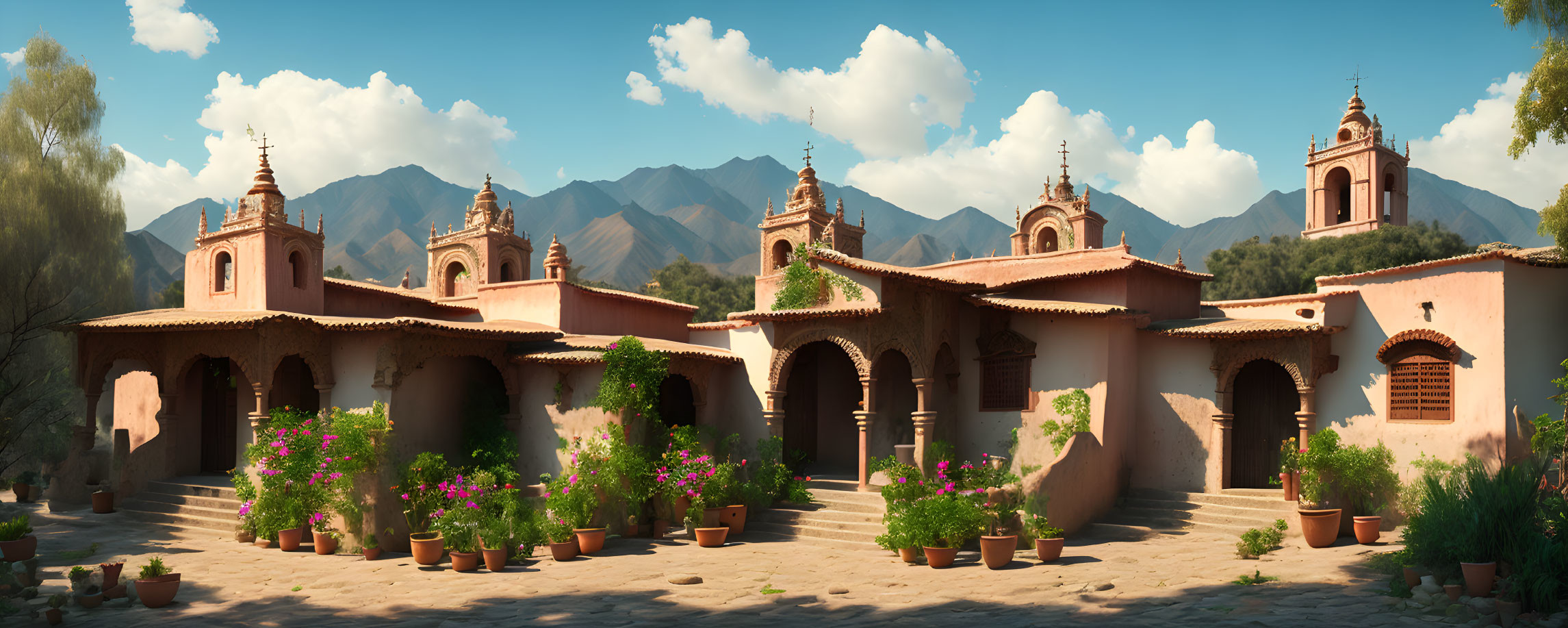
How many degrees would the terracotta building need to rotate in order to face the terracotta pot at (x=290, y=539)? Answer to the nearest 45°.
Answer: approximately 90° to its right

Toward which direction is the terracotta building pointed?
toward the camera

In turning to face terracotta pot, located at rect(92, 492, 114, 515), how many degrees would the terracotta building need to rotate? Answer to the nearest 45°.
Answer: approximately 90° to its right

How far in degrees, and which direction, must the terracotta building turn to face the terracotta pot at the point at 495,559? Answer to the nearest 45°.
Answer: approximately 45° to its right

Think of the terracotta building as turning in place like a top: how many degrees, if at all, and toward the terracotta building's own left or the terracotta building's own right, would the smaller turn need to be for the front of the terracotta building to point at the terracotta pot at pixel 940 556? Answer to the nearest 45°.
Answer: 0° — it already faces it

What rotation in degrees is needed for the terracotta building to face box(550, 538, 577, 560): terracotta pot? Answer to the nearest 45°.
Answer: approximately 45° to its right
